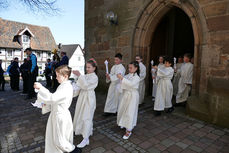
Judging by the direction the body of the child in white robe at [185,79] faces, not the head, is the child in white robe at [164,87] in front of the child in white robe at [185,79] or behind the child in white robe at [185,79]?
in front

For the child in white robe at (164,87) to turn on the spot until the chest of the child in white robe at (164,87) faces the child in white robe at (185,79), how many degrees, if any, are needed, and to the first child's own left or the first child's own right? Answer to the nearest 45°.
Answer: approximately 180°

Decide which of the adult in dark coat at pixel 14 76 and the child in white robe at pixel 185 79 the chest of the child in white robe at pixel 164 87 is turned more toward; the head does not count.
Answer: the adult in dark coat

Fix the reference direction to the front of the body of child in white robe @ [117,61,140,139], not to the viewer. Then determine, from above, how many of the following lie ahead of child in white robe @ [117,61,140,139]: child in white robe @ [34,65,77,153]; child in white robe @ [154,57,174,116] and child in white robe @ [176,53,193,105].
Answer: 1

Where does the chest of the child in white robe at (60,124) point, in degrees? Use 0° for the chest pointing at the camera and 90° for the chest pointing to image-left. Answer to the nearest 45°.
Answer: approximately 90°
